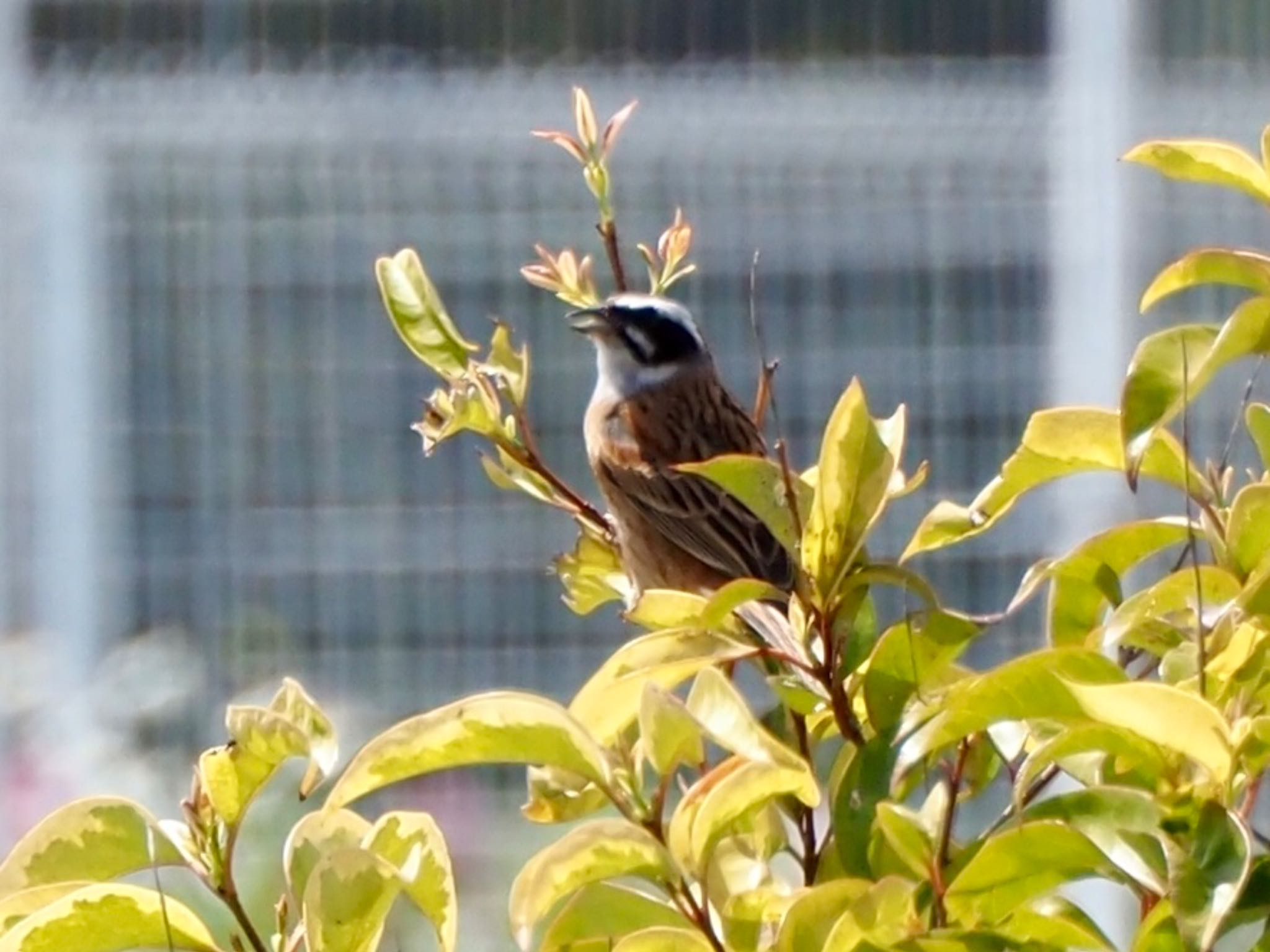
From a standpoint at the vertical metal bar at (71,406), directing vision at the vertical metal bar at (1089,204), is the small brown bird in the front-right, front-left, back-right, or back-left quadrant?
front-right

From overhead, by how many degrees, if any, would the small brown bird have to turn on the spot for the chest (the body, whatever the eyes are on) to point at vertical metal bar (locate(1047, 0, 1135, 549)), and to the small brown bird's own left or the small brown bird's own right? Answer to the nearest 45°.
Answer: approximately 90° to the small brown bird's own right

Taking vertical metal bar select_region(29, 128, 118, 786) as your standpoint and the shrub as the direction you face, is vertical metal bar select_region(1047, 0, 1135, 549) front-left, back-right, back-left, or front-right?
front-left

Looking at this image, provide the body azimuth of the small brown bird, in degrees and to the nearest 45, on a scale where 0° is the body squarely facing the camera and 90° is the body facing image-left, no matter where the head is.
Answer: approximately 90°

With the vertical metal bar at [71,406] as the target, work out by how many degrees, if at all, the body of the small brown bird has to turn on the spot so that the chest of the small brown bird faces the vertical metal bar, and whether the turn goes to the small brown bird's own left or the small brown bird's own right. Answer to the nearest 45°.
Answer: approximately 45° to the small brown bird's own right
